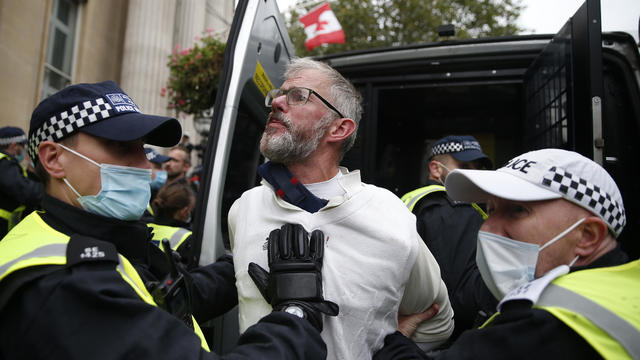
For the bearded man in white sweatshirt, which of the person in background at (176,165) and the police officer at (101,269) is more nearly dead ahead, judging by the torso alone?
the police officer

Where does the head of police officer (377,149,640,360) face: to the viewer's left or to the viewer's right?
to the viewer's left

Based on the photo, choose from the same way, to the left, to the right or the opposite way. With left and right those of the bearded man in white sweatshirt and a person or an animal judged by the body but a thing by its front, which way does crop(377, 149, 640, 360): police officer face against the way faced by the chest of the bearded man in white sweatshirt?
to the right

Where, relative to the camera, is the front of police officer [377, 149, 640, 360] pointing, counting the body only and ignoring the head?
to the viewer's left

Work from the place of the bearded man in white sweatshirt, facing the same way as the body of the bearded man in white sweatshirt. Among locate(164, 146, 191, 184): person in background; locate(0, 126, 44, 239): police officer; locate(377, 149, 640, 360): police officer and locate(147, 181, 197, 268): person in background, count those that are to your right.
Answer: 3

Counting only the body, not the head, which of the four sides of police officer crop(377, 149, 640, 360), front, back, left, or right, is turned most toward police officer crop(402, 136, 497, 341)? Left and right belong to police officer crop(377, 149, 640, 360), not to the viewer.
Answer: right

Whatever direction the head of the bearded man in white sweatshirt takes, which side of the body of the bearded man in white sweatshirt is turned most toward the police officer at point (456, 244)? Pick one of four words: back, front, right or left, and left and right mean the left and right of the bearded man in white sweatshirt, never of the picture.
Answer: back

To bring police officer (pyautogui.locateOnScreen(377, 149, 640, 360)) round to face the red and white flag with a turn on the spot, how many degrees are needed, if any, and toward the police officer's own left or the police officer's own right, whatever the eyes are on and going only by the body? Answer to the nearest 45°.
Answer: approximately 45° to the police officer's own right

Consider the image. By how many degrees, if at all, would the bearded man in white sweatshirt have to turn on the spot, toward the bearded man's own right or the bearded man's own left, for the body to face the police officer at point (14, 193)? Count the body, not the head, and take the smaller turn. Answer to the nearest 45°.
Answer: approximately 90° to the bearded man's own right

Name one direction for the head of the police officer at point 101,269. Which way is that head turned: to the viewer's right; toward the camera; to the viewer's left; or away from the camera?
to the viewer's right
